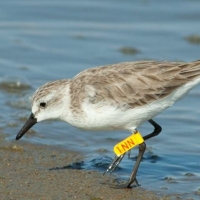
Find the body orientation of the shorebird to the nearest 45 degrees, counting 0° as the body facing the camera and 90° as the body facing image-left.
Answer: approximately 90°
